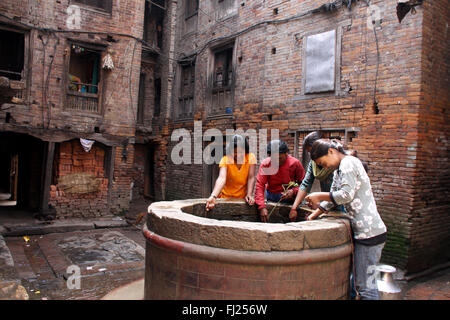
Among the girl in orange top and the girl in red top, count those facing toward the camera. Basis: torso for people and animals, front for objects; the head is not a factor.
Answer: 2

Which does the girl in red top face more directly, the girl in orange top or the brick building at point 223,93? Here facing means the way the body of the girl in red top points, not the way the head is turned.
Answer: the girl in orange top

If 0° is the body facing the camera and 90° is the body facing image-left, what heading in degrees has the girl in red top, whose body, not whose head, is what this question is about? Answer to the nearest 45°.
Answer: approximately 0°

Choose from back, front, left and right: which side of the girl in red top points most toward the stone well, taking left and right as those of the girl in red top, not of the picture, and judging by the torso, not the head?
front

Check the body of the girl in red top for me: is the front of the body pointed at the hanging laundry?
no

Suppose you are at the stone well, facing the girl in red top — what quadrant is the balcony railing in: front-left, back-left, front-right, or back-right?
front-left

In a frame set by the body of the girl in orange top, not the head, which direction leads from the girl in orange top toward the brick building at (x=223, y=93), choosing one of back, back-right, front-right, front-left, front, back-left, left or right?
back

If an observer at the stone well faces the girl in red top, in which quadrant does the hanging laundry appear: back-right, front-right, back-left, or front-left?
front-left

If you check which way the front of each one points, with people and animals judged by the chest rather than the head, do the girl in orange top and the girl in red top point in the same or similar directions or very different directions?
same or similar directions

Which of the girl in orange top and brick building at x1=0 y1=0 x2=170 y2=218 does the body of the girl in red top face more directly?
the girl in orange top

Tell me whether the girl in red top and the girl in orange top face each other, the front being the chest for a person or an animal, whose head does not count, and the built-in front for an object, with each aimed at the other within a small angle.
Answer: no

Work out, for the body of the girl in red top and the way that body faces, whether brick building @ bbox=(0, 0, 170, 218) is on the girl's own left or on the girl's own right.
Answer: on the girl's own right

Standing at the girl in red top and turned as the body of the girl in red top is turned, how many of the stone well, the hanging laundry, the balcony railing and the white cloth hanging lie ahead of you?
1

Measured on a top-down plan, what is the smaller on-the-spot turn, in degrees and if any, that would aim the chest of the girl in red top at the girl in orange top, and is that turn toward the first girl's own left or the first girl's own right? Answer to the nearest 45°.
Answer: approximately 90° to the first girl's own right

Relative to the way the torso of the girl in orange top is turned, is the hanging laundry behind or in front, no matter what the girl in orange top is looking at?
behind

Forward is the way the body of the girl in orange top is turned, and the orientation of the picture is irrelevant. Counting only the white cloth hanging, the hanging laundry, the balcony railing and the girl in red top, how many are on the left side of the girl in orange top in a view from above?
1

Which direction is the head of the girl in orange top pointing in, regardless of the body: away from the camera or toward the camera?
toward the camera

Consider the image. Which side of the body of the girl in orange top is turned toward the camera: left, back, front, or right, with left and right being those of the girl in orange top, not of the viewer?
front

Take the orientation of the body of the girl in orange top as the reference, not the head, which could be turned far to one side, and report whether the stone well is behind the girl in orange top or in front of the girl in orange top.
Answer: in front
